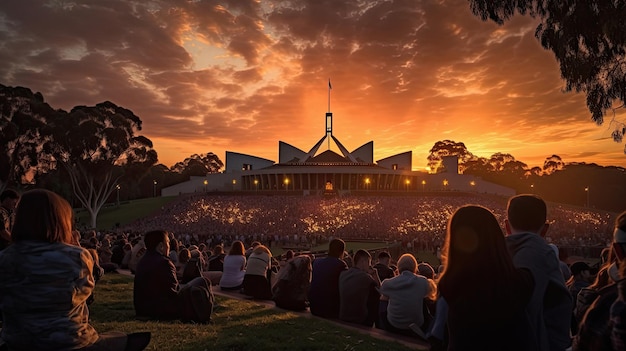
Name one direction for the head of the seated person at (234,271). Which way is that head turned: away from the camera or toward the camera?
away from the camera

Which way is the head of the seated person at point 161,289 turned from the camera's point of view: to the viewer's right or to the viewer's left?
to the viewer's right

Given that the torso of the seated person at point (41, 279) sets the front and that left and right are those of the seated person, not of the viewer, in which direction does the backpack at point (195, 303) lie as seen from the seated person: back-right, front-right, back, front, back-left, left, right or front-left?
front

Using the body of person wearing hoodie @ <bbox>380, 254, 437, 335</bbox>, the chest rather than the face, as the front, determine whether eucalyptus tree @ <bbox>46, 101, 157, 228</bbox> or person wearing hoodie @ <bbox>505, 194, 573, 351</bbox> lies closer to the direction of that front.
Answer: the eucalyptus tree

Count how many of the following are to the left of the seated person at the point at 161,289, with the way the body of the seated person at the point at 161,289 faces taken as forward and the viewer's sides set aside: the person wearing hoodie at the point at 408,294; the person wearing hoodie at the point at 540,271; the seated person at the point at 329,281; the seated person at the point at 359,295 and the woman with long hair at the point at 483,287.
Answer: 0

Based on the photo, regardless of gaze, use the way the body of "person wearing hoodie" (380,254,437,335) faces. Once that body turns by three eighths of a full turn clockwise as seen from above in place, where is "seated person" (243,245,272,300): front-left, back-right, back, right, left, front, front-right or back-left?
back

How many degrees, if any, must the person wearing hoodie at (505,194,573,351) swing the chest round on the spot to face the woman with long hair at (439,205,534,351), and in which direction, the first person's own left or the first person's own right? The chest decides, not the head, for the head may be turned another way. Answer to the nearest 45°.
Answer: approximately 135° to the first person's own left

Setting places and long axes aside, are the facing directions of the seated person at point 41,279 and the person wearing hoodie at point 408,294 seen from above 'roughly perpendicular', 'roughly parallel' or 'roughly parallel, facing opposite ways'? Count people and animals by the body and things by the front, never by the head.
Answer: roughly parallel

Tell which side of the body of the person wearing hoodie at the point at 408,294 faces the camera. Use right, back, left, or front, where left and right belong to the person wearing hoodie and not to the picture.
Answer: back

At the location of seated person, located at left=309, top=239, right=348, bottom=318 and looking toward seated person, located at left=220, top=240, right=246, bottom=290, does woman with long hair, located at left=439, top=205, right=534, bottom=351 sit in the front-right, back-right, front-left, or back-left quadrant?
back-left

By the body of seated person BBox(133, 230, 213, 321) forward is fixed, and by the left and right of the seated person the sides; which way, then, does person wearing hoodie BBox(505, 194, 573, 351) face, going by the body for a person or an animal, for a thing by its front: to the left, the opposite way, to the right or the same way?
the same way

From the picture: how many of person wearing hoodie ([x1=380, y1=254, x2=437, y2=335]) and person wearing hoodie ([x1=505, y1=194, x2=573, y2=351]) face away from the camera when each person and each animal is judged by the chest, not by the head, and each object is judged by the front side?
2

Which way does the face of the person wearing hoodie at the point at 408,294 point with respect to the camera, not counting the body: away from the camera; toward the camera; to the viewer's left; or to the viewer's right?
away from the camera

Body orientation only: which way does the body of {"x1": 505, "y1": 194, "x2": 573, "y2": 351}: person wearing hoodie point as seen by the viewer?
away from the camera

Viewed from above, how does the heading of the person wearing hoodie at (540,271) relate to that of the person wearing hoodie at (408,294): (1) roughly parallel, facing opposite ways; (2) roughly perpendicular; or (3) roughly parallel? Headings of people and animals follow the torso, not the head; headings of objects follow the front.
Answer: roughly parallel

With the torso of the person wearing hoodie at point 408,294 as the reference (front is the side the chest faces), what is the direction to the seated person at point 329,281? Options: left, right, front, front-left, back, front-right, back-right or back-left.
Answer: front-left
